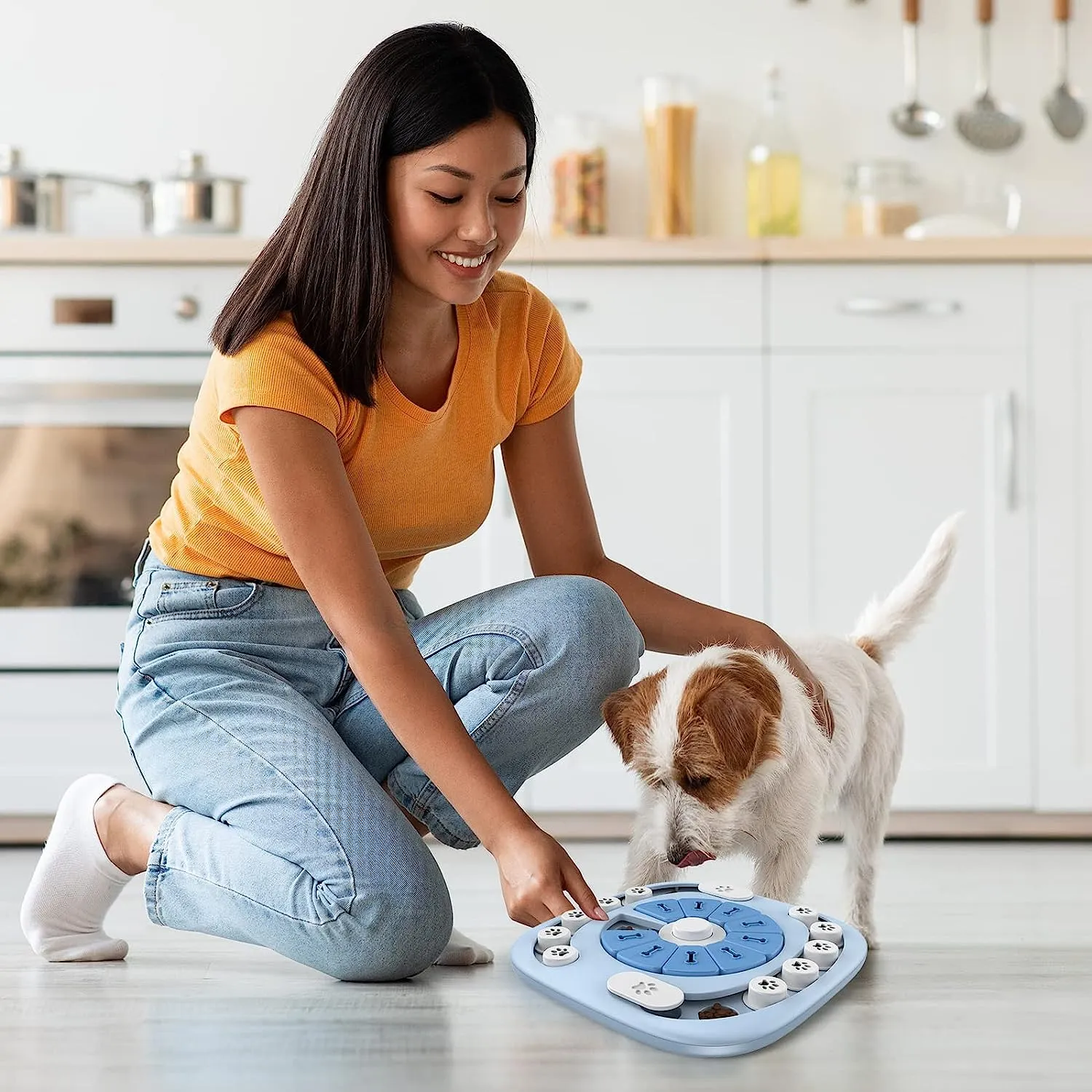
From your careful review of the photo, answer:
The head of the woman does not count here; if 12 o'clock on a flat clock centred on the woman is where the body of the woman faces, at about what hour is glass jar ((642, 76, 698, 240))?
The glass jar is roughly at 8 o'clock from the woman.

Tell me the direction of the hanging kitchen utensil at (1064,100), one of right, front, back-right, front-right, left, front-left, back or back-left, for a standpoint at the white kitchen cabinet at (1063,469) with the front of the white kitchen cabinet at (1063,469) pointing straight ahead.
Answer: back

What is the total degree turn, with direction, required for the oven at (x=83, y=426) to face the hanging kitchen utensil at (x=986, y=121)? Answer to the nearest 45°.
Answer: approximately 90° to its left

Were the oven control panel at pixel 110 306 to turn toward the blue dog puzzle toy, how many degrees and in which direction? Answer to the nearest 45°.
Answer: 0° — it already faces it

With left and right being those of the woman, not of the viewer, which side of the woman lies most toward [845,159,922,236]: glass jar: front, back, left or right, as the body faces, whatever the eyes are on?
left
